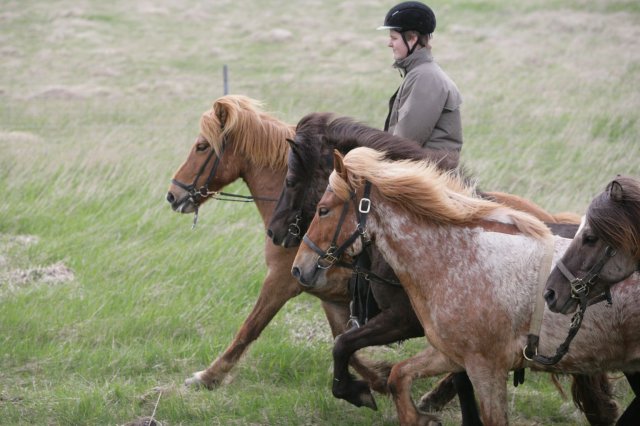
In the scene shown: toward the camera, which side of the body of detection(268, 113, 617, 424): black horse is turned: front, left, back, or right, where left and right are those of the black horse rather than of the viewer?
left

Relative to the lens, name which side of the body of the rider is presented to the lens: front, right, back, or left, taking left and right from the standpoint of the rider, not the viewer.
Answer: left

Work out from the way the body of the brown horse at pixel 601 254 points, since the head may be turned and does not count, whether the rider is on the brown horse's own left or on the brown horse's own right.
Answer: on the brown horse's own right

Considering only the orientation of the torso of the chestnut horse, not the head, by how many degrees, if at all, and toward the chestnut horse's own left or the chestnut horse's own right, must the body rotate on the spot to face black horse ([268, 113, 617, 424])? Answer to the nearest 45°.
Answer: approximately 135° to the chestnut horse's own left

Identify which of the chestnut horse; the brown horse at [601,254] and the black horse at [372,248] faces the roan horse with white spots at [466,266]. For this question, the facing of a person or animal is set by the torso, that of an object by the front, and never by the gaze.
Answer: the brown horse at [601,254]

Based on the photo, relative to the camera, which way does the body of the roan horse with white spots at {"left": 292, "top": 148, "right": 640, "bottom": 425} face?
to the viewer's left

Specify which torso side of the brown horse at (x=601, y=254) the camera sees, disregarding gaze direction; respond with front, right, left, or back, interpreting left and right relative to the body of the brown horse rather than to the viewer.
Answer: left

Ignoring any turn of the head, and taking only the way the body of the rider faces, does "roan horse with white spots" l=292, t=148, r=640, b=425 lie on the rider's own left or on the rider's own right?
on the rider's own left

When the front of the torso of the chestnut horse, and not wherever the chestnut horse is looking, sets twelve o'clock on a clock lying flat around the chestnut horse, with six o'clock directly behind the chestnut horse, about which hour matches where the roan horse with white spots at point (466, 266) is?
The roan horse with white spots is roughly at 8 o'clock from the chestnut horse.

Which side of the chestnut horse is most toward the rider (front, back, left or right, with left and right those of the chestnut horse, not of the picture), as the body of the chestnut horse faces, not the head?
back

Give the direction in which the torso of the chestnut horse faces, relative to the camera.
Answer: to the viewer's left
